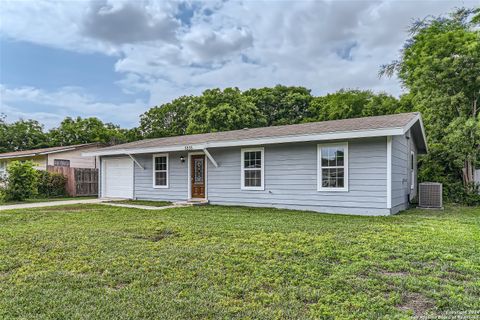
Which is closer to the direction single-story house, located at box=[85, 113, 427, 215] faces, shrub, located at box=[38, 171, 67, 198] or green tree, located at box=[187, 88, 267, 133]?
the shrub

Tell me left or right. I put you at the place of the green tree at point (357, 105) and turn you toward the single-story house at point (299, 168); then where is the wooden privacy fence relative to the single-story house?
right

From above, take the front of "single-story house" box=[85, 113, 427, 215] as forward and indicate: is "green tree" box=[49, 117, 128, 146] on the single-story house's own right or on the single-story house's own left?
on the single-story house's own right

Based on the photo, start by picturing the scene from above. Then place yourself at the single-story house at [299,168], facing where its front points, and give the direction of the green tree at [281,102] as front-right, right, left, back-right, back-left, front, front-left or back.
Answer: back-right

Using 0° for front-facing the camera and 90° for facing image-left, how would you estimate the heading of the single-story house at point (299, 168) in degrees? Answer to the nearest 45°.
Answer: approximately 45°

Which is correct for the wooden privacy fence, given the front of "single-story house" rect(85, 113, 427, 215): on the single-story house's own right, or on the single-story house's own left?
on the single-story house's own right
